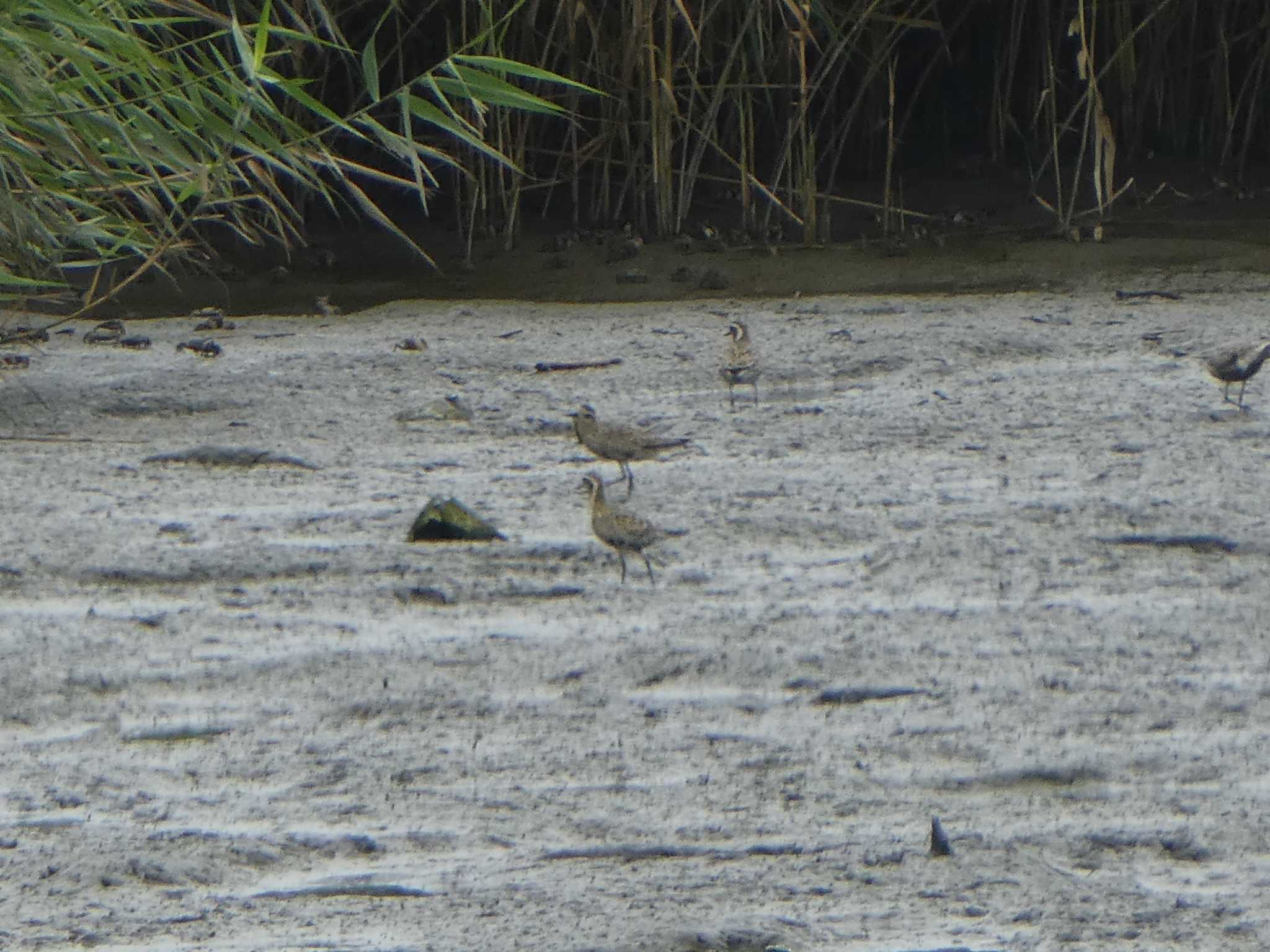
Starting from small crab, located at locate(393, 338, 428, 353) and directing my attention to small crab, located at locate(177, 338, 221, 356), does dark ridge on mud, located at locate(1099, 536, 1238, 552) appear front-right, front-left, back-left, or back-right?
back-left

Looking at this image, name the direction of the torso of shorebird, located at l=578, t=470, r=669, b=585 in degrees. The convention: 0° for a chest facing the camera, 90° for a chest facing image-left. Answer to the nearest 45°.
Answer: approximately 90°

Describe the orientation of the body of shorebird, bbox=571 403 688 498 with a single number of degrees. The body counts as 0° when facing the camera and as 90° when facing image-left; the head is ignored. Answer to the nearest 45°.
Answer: approximately 90°

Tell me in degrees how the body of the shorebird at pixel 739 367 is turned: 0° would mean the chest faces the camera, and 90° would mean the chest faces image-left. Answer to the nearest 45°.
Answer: approximately 0°

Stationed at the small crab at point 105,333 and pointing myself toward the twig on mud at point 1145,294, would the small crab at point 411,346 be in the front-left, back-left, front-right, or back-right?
front-right

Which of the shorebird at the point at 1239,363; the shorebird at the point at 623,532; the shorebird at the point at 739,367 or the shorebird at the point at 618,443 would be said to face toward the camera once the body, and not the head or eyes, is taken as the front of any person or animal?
the shorebird at the point at 739,367

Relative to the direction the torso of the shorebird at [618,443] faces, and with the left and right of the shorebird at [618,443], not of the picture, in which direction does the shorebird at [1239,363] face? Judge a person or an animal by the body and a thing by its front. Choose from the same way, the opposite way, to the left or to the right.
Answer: the opposite way

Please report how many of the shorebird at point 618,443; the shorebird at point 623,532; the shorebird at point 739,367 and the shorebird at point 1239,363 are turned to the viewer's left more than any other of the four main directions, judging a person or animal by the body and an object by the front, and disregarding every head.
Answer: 2

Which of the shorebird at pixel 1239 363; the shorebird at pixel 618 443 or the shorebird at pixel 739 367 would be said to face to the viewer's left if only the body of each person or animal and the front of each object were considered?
the shorebird at pixel 618 443

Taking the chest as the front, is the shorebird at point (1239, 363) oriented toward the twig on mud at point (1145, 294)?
no

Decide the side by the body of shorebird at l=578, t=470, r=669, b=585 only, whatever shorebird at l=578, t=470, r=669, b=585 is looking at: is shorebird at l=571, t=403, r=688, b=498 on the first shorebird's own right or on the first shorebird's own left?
on the first shorebird's own right

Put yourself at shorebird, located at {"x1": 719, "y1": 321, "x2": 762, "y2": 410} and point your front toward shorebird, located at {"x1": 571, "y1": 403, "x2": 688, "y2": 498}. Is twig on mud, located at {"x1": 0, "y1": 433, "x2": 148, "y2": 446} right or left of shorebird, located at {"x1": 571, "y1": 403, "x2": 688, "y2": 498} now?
right

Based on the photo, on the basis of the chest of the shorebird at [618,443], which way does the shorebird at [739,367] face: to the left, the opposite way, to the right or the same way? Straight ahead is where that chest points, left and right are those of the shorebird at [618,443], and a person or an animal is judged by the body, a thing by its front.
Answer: to the left

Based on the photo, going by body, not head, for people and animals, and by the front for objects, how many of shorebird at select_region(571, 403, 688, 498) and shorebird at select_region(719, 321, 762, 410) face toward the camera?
1

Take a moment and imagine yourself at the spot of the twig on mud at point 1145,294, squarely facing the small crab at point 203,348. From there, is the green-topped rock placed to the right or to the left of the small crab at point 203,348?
left

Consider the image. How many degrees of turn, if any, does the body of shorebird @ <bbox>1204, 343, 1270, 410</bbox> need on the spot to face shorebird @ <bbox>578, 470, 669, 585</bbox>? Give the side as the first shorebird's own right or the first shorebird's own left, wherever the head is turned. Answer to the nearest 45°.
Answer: approximately 135° to the first shorebird's own right

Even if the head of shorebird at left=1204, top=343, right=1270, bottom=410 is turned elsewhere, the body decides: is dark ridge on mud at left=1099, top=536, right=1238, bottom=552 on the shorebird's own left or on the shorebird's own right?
on the shorebird's own right

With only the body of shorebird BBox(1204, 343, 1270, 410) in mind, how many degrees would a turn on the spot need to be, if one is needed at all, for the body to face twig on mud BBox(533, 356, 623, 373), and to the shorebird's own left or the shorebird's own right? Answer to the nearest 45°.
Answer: approximately 180°
